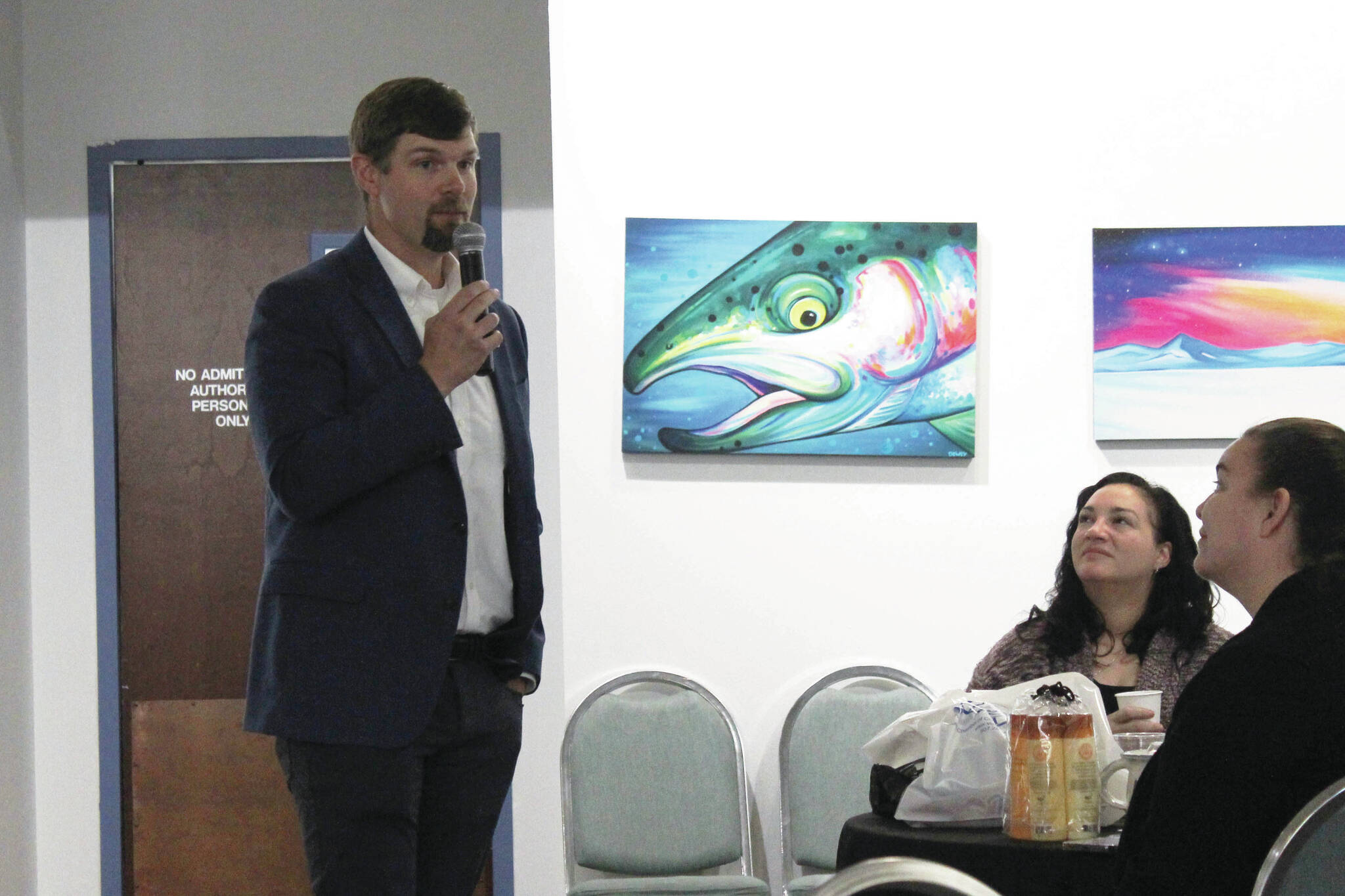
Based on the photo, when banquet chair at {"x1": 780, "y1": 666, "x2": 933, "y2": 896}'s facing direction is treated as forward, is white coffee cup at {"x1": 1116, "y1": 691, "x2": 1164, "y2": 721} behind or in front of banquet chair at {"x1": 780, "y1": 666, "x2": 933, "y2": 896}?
in front

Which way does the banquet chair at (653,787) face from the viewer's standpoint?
toward the camera

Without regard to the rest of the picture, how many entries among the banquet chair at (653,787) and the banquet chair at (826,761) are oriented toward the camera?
2

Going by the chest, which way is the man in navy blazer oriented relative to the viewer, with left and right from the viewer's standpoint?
facing the viewer and to the right of the viewer

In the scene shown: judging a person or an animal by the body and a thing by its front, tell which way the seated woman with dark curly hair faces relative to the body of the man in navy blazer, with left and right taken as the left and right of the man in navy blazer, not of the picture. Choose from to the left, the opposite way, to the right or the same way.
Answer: to the right

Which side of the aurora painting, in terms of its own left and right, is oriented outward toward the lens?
front

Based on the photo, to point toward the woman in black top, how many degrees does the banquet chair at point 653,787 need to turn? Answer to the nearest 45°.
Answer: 0° — it already faces them

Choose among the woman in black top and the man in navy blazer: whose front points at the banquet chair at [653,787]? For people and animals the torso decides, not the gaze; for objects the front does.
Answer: the woman in black top

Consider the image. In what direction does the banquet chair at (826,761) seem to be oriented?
toward the camera

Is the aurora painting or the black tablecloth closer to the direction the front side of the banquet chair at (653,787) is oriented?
the black tablecloth

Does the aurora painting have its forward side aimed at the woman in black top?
yes

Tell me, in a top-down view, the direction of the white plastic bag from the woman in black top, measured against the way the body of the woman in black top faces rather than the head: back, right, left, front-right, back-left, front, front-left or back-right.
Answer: front

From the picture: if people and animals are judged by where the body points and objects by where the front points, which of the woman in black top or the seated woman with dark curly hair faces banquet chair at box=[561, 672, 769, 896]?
the woman in black top

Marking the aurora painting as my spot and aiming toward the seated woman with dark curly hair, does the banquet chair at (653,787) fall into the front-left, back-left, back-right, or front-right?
front-right

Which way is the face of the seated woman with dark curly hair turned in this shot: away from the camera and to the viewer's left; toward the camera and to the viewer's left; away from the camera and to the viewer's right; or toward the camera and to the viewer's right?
toward the camera and to the viewer's left

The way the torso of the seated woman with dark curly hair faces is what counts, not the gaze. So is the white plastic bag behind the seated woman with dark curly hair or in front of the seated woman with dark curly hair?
in front
